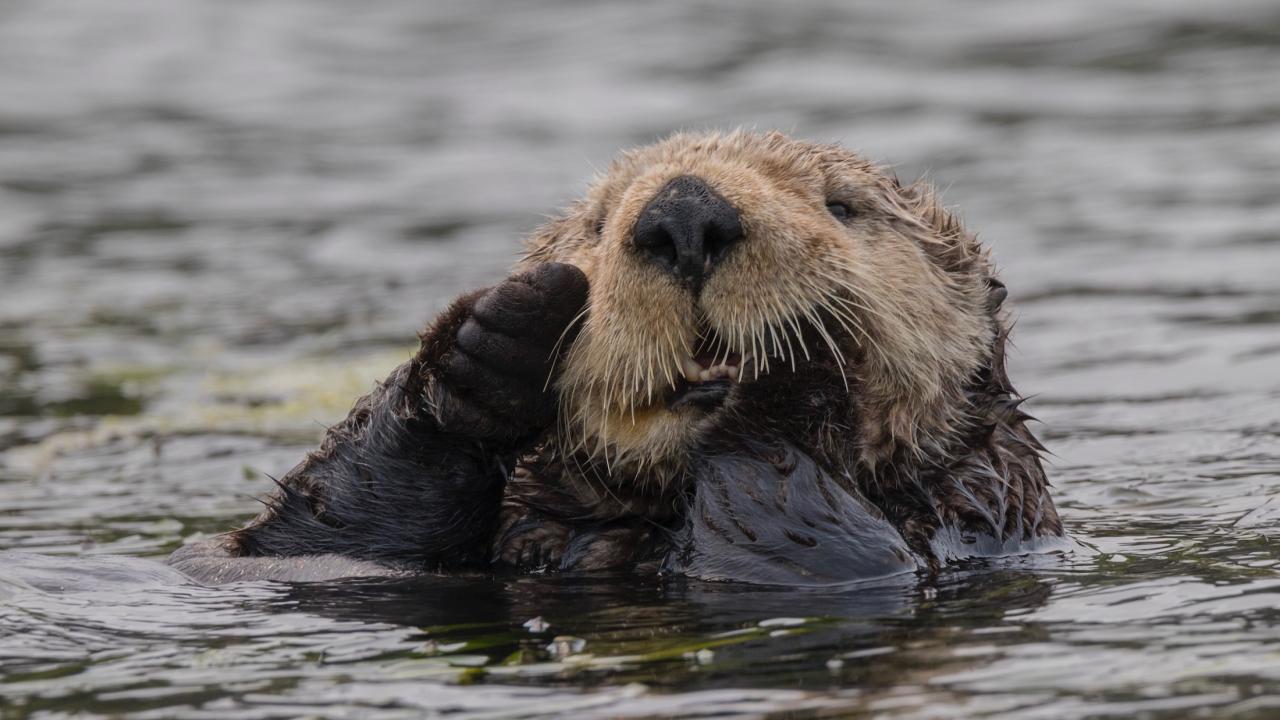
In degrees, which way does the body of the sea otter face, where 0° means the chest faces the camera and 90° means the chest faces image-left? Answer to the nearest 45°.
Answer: approximately 45°
